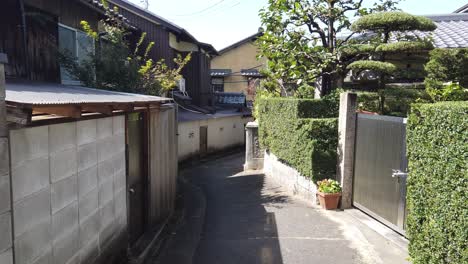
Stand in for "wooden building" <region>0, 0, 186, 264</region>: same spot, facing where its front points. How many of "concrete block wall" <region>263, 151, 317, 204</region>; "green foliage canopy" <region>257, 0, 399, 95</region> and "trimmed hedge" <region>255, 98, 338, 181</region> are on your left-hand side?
3

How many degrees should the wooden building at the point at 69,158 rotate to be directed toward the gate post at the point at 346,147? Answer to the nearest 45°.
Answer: approximately 45° to its left

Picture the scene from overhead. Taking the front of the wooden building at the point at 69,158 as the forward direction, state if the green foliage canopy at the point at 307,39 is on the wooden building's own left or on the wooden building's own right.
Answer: on the wooden building's own left

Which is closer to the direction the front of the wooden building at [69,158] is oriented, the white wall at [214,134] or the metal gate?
the metal gate

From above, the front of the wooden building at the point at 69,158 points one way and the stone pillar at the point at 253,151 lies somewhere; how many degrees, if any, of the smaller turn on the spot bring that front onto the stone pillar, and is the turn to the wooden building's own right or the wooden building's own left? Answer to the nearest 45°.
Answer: approximately 90° to the wooden building's own left

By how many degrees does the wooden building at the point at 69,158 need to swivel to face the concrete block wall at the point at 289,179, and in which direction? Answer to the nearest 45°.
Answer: approximately 90° to its left

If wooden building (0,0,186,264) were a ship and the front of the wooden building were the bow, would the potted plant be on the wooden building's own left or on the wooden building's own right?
on the wooden building's own left

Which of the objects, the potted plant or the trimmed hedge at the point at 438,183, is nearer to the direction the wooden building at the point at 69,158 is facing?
the trimmed hedge

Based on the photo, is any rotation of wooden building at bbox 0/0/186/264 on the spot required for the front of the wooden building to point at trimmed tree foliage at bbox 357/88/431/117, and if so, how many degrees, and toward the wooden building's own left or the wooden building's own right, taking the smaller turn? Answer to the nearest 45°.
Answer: approximately 45° to the wooden building's own left

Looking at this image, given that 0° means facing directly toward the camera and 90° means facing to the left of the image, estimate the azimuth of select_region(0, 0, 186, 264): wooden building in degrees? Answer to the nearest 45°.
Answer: approximately 315°
